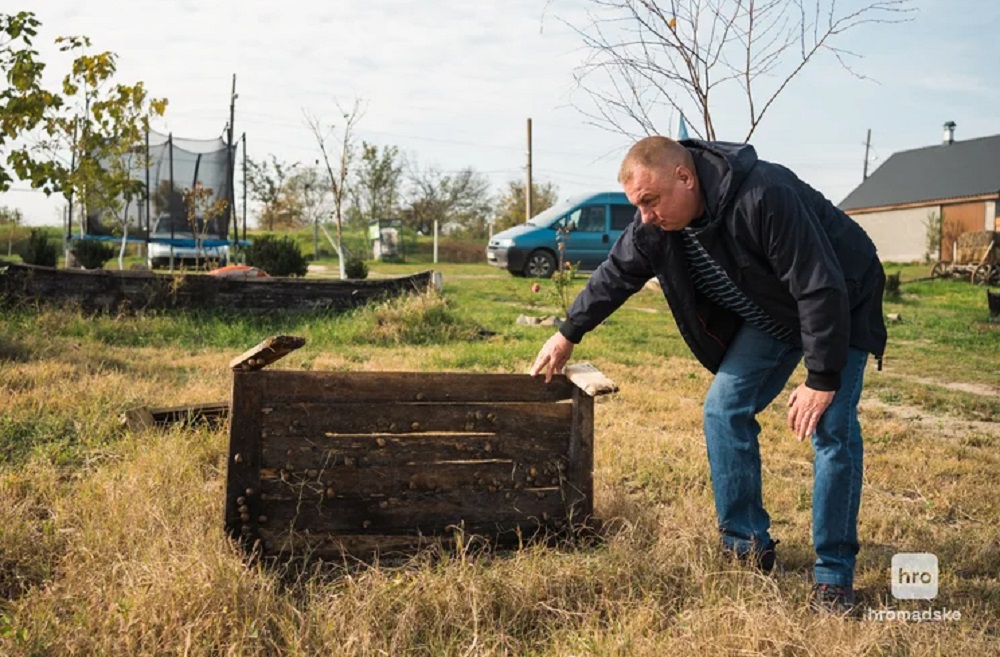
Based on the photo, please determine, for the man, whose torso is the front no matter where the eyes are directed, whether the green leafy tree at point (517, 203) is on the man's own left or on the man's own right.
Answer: on the man's own right

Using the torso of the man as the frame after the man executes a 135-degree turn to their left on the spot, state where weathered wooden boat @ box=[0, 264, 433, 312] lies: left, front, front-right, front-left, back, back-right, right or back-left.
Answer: back-left

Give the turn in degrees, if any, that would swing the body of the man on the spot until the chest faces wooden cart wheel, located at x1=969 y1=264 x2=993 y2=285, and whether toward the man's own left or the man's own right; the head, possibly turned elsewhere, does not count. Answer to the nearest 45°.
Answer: approximately 135° to the man's own right

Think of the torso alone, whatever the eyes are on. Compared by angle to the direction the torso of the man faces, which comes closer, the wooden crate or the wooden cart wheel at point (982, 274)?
the wooden crate

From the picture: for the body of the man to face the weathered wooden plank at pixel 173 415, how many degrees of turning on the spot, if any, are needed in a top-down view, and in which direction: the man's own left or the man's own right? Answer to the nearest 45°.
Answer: approximately 90° to the man's own right
